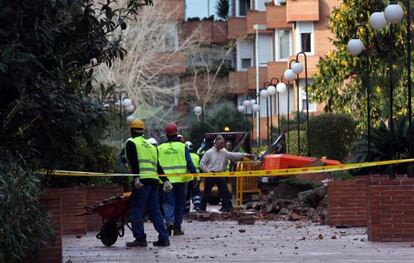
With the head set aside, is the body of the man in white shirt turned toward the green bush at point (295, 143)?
no

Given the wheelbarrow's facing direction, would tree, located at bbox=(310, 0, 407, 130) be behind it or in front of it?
behind

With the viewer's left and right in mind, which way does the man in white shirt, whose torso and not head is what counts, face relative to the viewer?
facing the viewer and to the right of the viewer

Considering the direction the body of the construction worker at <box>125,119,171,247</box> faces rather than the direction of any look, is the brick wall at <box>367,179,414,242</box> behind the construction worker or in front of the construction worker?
behind

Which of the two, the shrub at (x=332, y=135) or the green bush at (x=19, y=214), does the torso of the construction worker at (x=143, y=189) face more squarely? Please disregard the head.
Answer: the shrub

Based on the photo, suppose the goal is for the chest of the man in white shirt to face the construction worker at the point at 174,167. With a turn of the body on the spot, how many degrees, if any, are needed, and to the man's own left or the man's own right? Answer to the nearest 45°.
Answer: approximately 45° to the man's own right

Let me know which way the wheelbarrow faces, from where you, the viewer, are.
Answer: facing the viewer and to the left of the viewer

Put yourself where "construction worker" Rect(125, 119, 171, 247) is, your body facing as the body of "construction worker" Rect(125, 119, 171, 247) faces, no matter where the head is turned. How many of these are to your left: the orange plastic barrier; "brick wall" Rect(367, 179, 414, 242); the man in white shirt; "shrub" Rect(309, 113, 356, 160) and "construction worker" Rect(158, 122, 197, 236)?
0

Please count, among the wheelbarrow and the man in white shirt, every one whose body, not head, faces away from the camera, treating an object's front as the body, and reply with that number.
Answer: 0

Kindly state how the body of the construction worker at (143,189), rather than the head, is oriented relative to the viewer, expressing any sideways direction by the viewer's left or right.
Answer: facing away from the viewer and to the left of the viewer
